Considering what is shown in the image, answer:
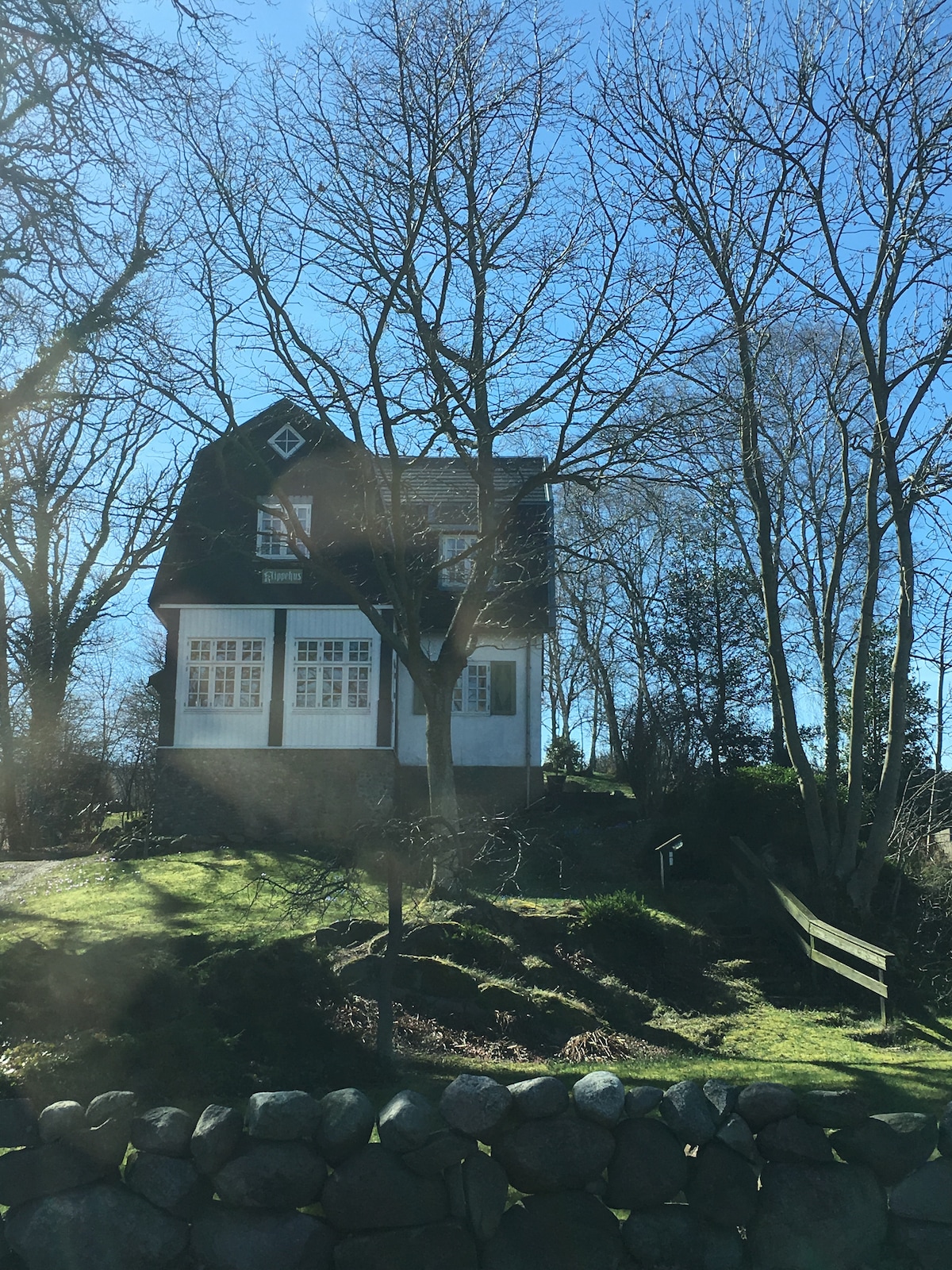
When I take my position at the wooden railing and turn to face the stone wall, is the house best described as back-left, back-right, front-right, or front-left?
back-right

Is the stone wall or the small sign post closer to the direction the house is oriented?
the stone wall

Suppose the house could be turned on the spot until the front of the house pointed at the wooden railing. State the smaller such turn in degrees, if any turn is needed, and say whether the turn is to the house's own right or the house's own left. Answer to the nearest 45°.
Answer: approximately 45° to the house's own left

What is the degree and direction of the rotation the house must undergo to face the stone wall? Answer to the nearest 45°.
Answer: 0° — it already faces it

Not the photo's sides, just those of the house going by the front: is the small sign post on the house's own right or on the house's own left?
on the house's own left

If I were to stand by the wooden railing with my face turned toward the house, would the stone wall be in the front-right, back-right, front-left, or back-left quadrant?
back-left

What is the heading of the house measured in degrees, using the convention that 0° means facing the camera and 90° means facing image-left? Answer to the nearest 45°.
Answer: approximately 0°
